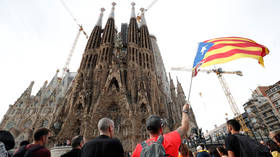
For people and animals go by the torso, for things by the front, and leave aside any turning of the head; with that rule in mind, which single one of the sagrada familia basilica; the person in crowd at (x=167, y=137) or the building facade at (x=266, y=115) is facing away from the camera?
the person in crowd

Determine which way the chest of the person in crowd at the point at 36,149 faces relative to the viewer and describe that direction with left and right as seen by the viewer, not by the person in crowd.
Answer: facing away from the viewer and to the right of the viewer

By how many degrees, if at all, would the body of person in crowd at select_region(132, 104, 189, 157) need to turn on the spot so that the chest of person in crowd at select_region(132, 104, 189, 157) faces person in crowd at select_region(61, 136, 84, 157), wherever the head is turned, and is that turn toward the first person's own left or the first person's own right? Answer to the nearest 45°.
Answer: approximately 90° to the first person's own left

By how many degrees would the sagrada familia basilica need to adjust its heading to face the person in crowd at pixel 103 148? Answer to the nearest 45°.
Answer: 0° — it already faces them

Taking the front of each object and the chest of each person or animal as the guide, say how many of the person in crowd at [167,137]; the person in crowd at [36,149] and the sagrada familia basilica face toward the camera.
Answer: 1

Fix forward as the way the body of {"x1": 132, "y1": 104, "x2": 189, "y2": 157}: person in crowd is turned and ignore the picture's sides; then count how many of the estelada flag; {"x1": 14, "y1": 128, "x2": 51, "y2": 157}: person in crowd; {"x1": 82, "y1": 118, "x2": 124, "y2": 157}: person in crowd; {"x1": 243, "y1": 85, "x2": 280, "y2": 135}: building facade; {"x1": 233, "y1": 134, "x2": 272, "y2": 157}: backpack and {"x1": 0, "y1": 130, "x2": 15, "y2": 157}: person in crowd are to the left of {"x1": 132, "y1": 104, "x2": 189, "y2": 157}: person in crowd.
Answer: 3

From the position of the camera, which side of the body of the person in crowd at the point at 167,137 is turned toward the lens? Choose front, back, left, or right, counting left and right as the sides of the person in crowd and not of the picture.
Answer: back

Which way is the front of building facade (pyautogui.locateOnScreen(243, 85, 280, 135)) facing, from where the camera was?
facing the viewer and to the left of the viewer

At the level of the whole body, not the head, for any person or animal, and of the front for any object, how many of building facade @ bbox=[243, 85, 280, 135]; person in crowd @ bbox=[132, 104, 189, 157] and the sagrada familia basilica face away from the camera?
1

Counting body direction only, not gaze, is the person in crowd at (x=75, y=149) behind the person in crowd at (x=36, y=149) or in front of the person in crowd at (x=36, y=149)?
in front

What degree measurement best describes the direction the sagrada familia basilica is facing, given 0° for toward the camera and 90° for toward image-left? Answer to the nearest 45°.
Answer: approximately 0°

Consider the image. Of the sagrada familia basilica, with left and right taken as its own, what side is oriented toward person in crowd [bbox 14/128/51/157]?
front

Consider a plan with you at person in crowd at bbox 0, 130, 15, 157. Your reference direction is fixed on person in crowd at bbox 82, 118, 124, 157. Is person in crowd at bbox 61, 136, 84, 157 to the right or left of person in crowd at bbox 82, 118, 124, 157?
left

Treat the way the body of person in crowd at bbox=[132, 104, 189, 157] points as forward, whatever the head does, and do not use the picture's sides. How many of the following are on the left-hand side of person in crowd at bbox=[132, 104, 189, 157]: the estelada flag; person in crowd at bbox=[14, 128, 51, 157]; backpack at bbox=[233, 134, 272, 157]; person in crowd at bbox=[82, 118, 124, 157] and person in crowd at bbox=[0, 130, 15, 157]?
3

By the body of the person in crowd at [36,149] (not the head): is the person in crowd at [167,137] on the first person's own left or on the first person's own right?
on the first person's own right

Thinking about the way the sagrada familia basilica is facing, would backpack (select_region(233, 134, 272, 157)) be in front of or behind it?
in front

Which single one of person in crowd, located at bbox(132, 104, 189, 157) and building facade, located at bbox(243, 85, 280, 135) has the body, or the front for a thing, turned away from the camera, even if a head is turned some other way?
the person in crowd

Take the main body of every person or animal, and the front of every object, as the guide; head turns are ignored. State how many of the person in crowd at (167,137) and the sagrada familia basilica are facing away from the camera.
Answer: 1
